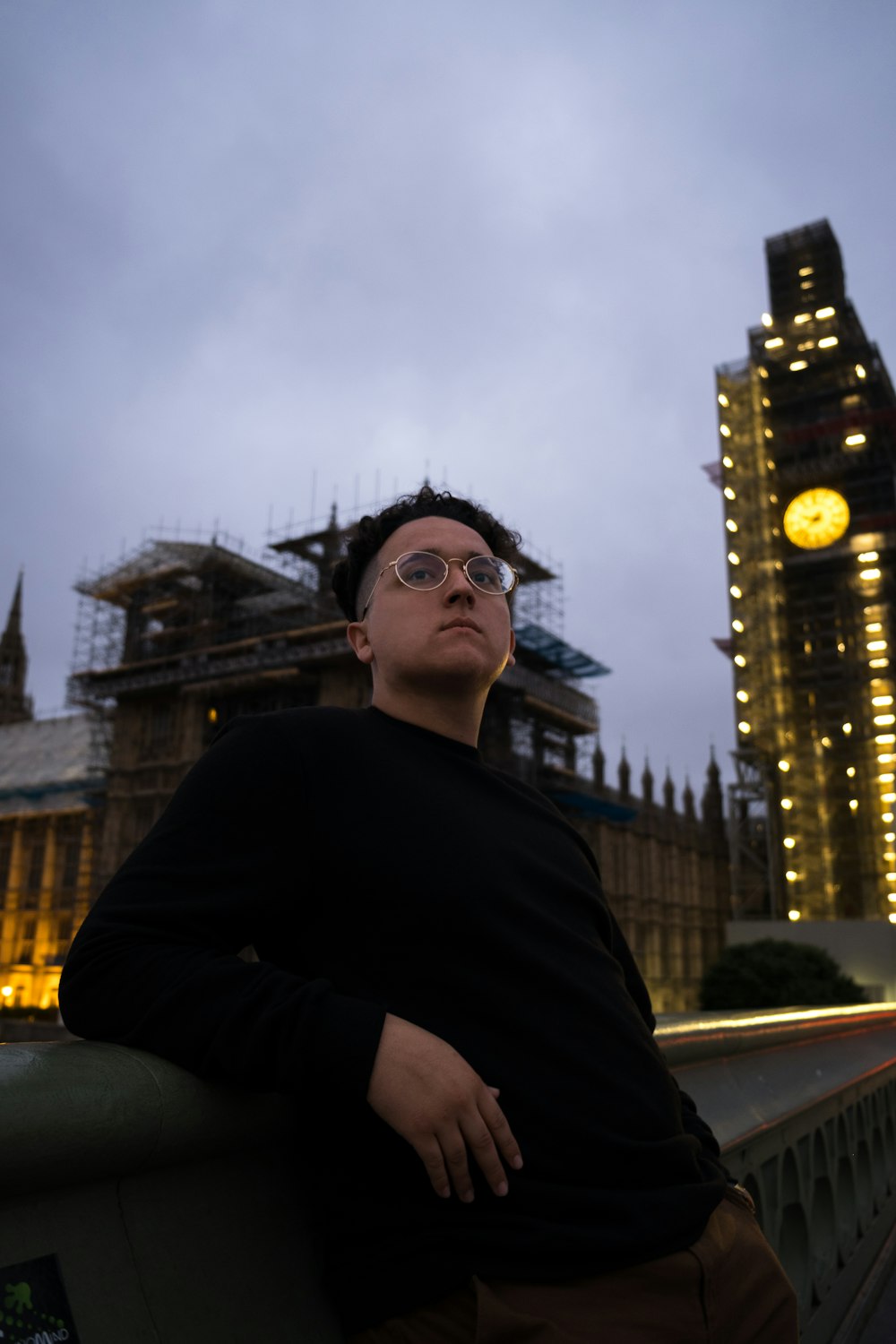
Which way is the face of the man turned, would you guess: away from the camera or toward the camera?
toward the camera

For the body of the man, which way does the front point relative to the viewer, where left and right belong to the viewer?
facing the viewer and to the right of the viewer

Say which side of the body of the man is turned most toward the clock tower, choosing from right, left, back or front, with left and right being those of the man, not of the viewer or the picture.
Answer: left
